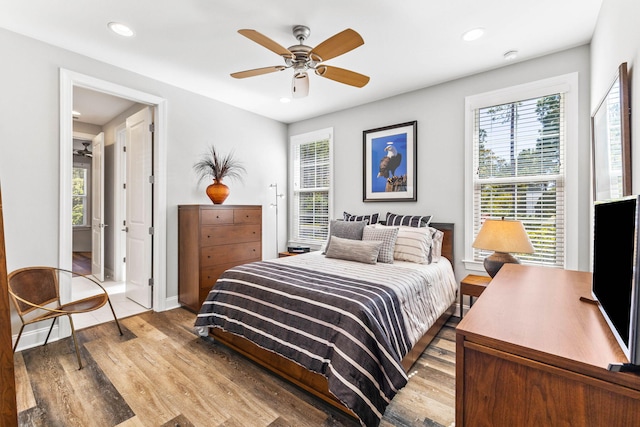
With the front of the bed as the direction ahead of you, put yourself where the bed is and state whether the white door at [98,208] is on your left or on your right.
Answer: on your right

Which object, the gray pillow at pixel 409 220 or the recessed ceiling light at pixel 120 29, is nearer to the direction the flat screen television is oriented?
the recessed ceiling light

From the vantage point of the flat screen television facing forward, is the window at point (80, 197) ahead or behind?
ahead

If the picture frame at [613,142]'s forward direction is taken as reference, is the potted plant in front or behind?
in front

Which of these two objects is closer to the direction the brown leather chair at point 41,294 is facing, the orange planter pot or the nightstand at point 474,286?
the nightstand

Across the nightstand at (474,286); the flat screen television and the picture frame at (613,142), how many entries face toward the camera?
1

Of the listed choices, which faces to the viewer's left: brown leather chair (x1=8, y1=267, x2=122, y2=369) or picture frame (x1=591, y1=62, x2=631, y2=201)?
the picture frame

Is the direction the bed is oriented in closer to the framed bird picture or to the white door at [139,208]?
the white door

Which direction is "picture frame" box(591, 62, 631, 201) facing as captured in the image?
to the viewer's left

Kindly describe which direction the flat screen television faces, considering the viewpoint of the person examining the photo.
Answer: facing to the left of the viewer

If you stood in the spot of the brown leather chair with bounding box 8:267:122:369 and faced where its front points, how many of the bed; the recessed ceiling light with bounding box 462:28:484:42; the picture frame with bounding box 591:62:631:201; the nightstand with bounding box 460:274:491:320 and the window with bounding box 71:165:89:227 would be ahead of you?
4

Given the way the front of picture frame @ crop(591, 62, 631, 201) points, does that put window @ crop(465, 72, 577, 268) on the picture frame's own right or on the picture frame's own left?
on the picture frame's own right

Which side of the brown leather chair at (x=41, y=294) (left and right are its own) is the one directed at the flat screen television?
front

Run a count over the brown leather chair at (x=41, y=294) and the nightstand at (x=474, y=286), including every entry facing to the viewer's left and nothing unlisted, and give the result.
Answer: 0

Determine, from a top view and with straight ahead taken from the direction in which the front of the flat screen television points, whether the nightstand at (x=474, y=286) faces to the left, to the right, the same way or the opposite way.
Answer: to the left

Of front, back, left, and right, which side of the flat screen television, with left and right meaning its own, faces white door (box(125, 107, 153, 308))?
front
